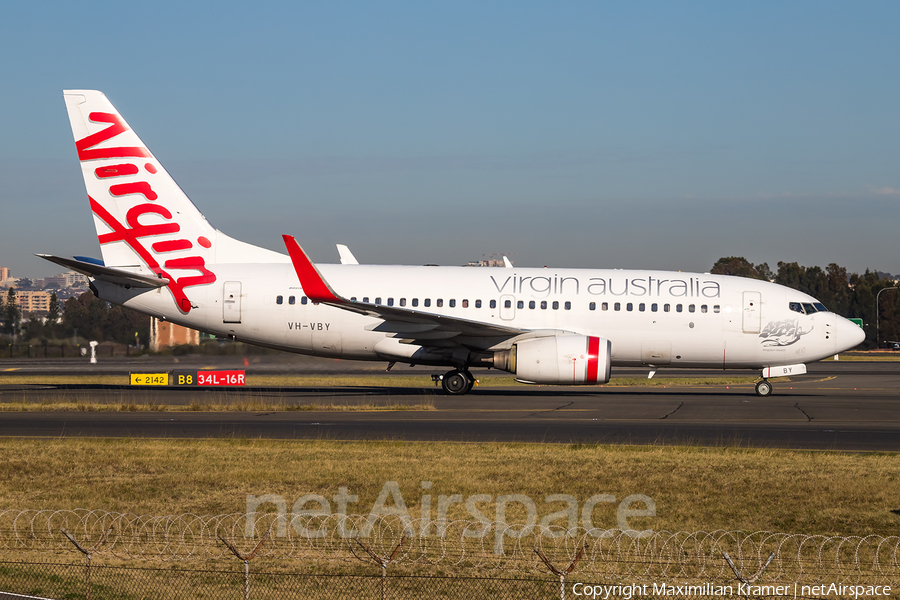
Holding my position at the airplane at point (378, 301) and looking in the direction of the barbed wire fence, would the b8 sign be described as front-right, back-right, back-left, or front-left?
back-right

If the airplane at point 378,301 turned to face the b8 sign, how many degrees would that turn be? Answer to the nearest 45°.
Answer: approximately 135° to its left

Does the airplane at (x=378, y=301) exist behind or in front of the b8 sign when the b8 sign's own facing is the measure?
in front

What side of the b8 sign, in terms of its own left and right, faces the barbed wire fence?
front

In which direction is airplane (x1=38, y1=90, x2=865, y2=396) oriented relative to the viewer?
to the viewer's right

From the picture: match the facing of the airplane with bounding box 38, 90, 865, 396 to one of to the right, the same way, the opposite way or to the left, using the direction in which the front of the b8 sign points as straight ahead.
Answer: to the left

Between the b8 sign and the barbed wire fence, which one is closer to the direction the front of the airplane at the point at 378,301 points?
the barbed wire fence

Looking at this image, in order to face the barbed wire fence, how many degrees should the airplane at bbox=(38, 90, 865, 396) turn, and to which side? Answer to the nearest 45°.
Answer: approximately 90° to its right

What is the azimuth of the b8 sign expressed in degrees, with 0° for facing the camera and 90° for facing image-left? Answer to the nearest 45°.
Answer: approximately 0°

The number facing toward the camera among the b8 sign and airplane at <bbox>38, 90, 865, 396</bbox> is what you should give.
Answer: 1
